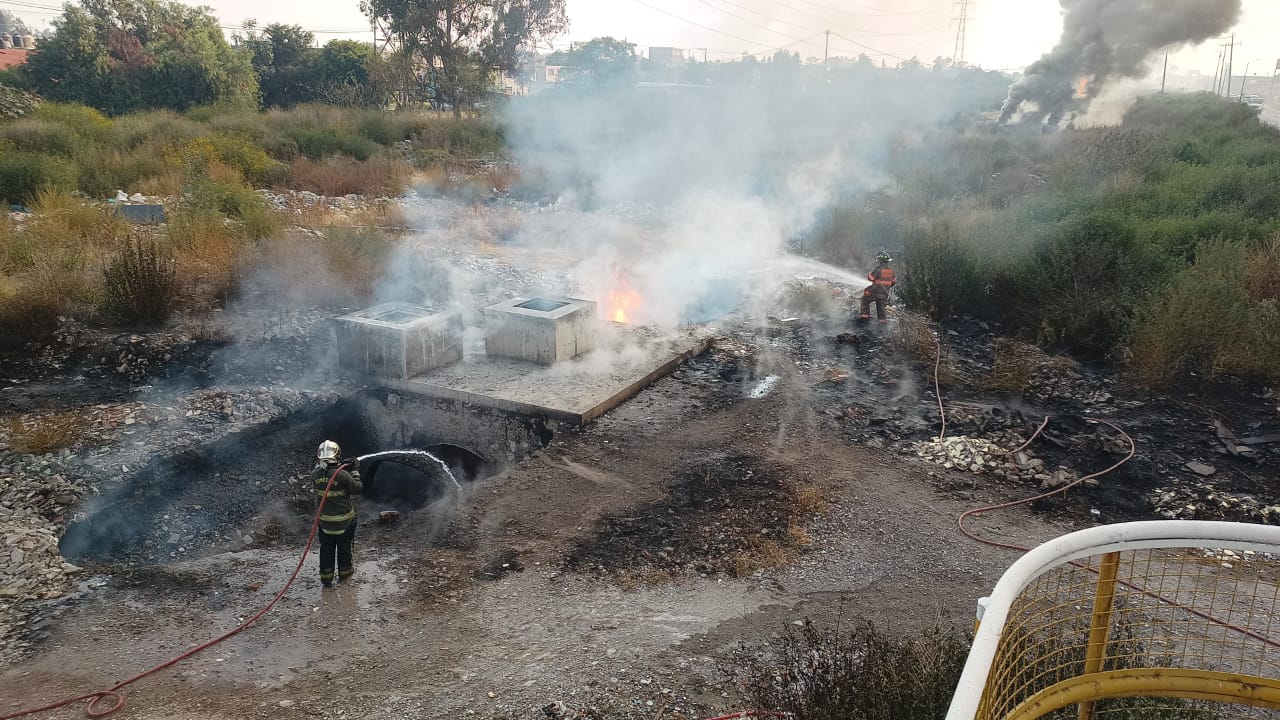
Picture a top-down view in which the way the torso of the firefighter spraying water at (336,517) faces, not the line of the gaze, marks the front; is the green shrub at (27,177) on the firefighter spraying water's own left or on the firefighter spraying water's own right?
on the firefighter spraying water's own left

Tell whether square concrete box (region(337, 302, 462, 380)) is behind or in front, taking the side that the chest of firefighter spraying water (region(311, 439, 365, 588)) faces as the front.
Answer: in front

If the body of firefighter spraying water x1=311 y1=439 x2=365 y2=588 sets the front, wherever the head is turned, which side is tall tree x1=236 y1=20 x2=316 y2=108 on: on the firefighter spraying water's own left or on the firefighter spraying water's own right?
on the firefighter spraying water's own left

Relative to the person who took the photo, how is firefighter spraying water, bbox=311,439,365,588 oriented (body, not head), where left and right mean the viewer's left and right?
facing away from the viewer and to the right of the viewer

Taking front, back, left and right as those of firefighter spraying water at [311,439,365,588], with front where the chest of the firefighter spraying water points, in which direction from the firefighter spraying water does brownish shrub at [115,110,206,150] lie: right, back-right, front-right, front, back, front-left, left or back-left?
front-left

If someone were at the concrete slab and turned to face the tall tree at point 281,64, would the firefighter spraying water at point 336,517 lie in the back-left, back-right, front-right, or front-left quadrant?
back-left

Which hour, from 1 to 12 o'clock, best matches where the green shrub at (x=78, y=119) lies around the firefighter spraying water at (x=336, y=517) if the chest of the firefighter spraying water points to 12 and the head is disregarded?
The green shrub is roughly at 10 o'clock from the firefighter spraying water.

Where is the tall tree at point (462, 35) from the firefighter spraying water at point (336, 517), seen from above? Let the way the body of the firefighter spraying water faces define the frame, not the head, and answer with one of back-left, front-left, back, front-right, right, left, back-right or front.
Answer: front-left

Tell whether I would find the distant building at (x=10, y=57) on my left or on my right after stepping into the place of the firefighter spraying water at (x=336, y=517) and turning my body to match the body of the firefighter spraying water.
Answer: on my left

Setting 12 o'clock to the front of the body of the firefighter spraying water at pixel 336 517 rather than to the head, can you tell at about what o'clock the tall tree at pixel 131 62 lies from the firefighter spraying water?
The tall tree is roughly at 10 o'clock from the firefighter spraying water.
